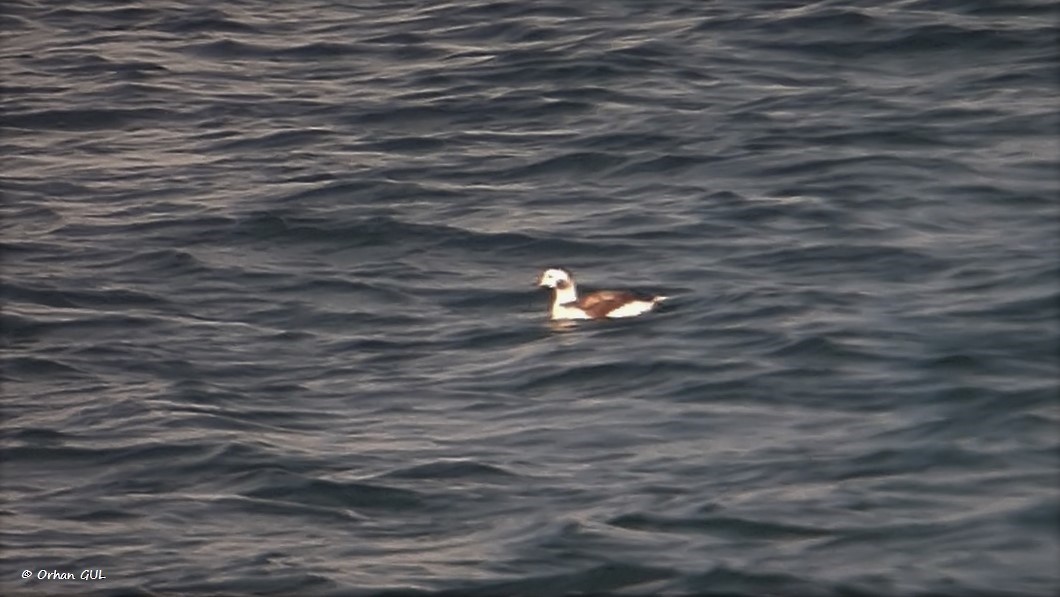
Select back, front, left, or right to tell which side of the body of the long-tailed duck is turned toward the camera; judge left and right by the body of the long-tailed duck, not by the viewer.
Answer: left
